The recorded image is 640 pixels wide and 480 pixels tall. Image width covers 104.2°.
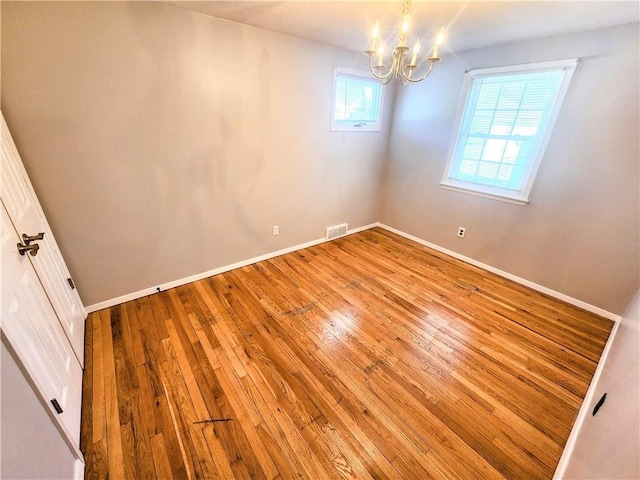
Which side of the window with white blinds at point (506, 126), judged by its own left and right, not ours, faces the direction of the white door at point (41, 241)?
front

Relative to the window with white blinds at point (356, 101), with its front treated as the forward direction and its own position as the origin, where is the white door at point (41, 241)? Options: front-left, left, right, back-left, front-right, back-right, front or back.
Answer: right

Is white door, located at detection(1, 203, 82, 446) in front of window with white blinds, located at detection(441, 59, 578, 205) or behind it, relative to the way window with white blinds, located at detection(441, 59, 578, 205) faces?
in front

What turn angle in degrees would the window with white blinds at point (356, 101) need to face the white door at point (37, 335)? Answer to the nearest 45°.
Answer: approximately 90° to its right

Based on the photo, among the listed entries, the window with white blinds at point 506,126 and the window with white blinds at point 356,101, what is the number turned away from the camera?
0

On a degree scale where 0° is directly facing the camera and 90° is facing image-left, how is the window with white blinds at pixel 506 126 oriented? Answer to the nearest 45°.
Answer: approximately 45°

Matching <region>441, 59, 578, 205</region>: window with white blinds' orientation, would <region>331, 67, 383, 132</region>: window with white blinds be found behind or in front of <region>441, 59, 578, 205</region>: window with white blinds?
in front

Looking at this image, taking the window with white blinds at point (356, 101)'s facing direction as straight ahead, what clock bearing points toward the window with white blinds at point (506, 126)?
the window with white blinds at point (506, 126) is roughly at 11 o'clock from the window with white blinds at point (356, 101).

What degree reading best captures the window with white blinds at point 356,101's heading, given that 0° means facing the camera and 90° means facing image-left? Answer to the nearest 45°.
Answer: approximately 315°
